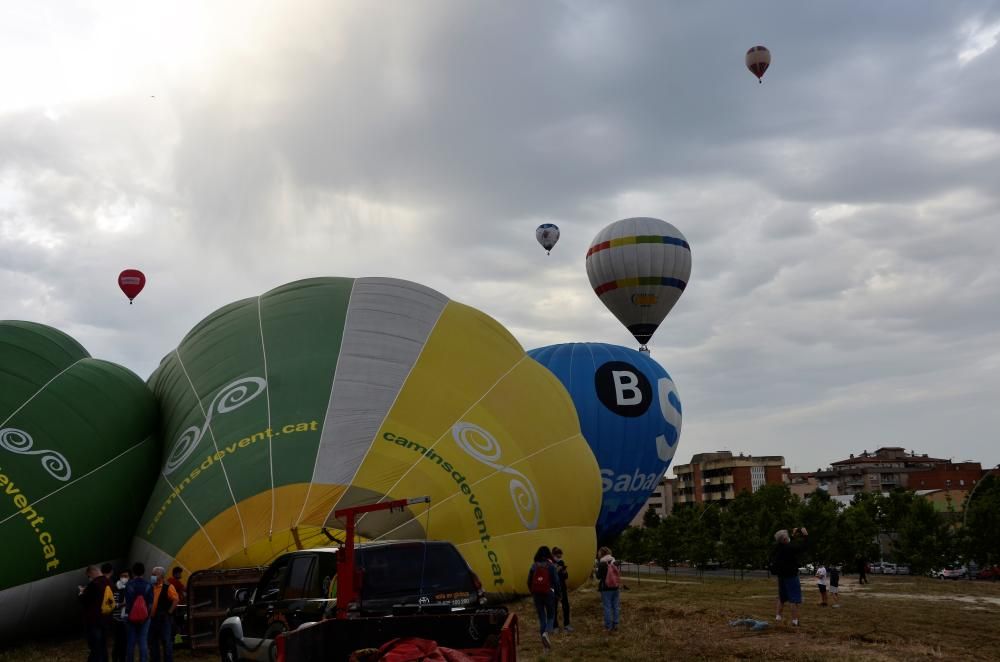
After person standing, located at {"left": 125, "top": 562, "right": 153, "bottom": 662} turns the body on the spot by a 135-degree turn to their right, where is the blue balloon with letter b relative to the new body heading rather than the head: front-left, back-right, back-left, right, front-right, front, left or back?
left

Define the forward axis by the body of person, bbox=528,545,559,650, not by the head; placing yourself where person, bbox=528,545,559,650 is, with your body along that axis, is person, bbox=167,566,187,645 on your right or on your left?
on your left

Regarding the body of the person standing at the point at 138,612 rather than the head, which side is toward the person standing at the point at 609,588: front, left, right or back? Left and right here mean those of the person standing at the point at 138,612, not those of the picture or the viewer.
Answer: right

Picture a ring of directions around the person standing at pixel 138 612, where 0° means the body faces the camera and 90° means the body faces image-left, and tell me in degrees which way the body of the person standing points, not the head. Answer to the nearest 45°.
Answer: approximately 180°

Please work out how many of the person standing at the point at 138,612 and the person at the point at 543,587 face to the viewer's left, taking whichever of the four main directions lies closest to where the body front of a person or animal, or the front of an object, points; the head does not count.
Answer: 0

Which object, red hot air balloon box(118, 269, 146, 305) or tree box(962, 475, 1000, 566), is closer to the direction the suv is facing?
the red hot air balloon

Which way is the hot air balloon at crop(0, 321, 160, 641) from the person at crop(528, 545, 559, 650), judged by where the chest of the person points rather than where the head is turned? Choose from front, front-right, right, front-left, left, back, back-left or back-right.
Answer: left

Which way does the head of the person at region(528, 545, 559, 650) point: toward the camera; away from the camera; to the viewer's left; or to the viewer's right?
away from the camera

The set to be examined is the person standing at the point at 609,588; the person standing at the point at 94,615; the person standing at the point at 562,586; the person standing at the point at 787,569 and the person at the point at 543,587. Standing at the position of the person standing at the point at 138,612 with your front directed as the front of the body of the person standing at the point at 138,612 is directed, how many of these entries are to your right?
4

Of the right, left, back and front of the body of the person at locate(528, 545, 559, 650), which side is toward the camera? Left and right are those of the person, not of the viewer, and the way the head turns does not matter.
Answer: back
